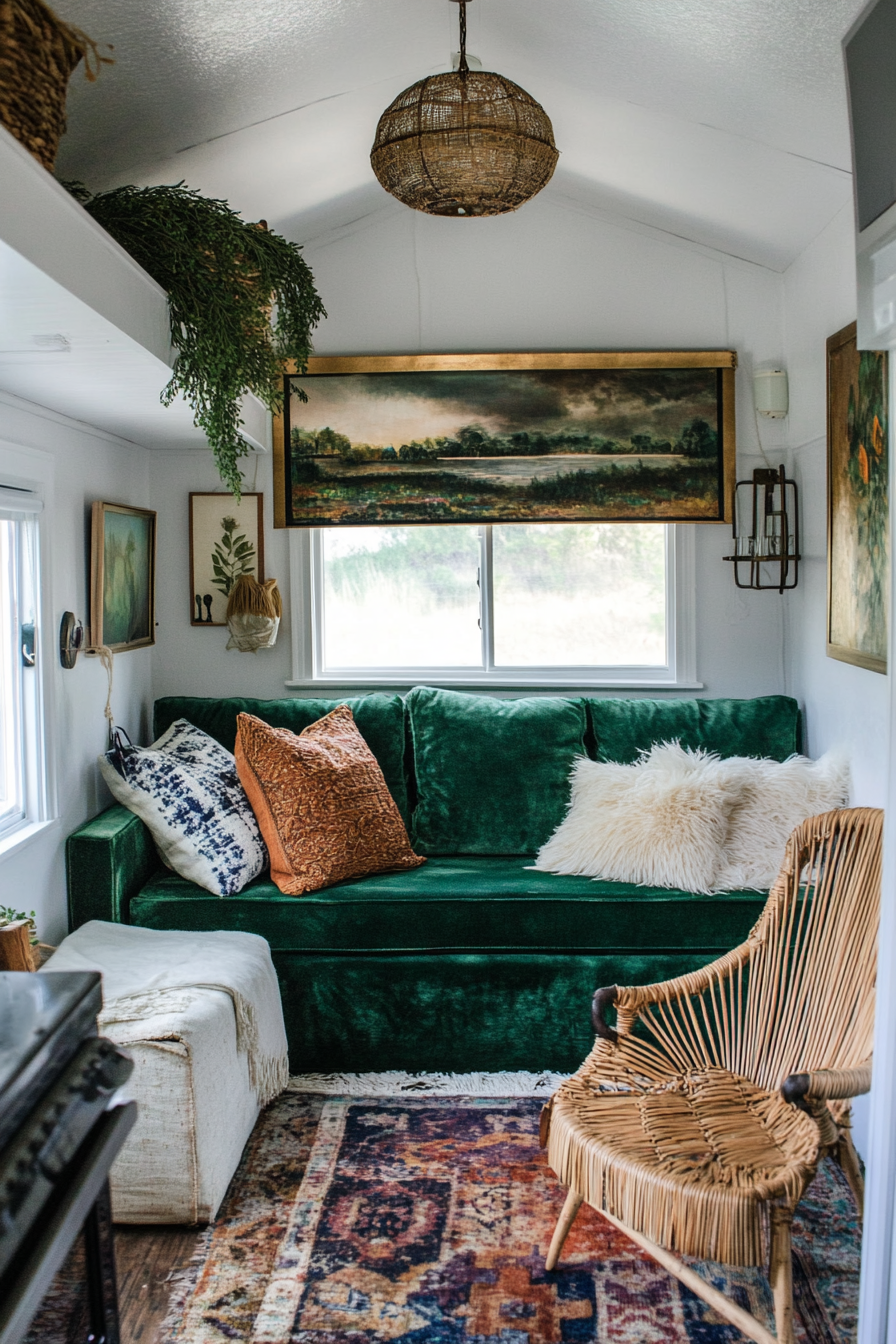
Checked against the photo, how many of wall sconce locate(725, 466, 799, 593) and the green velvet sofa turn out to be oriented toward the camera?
2

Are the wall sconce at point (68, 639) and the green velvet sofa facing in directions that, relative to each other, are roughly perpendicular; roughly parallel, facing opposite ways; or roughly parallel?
roughly perpendicular

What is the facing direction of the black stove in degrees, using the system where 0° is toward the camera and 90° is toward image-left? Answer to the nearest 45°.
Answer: approximately 270°

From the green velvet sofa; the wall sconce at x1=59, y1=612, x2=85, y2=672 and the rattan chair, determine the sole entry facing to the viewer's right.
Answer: the wall sconce

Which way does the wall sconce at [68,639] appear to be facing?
to the viewer's right

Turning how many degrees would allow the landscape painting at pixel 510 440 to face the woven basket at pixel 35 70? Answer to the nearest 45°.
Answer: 0° — it already faces it

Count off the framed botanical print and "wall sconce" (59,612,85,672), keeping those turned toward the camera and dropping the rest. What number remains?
1

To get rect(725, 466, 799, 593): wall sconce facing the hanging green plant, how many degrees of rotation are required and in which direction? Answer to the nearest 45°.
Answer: approximately 45° to its right

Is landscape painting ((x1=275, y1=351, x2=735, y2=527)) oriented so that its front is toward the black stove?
yes
